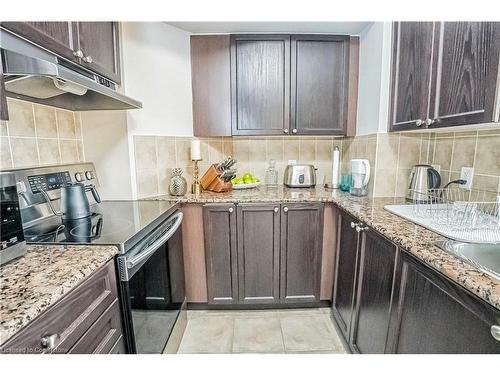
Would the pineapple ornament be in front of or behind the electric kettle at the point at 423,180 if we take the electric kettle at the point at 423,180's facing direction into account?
in front

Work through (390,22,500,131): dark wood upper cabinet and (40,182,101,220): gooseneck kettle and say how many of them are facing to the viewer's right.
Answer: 0

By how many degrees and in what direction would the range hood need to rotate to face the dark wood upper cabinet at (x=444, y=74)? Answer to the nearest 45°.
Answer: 0° — it already faces it

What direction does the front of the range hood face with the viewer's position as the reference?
facing the viewer and to the right of the viewer

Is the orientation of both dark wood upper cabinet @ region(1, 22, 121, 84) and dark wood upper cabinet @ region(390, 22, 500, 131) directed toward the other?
yes

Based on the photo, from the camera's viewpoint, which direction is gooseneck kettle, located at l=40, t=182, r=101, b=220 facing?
to the viewer's left

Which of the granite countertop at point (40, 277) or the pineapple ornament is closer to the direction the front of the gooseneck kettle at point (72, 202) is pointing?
the granite countertop

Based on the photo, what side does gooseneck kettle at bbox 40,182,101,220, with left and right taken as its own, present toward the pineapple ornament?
back

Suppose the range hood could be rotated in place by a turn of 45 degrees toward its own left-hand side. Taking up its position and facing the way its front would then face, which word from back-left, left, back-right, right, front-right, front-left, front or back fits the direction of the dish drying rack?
front-right

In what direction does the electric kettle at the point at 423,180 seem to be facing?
to the viewer's left
